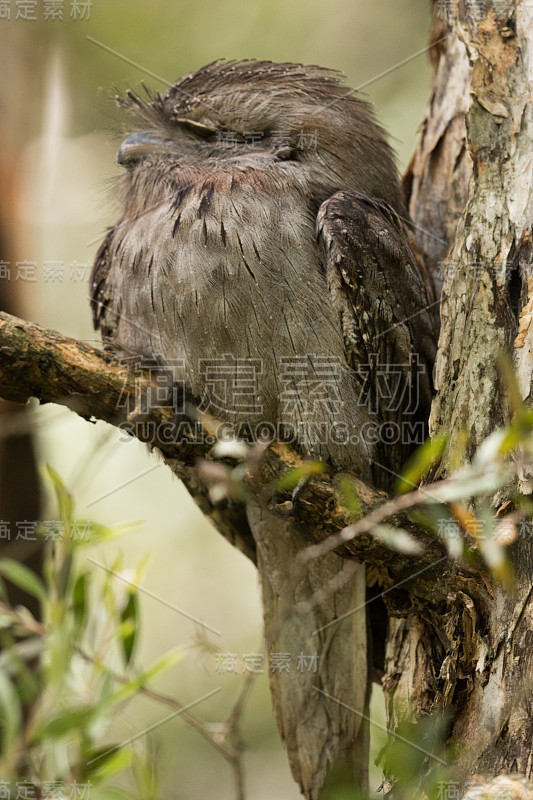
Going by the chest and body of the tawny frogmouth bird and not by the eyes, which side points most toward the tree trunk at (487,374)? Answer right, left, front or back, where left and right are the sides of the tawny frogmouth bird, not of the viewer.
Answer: left

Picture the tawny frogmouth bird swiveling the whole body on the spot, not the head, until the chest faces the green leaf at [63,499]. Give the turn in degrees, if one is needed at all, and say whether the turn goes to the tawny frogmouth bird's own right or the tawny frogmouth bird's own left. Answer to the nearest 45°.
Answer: approximately 45° to the tawny frogmouth bird's own right
